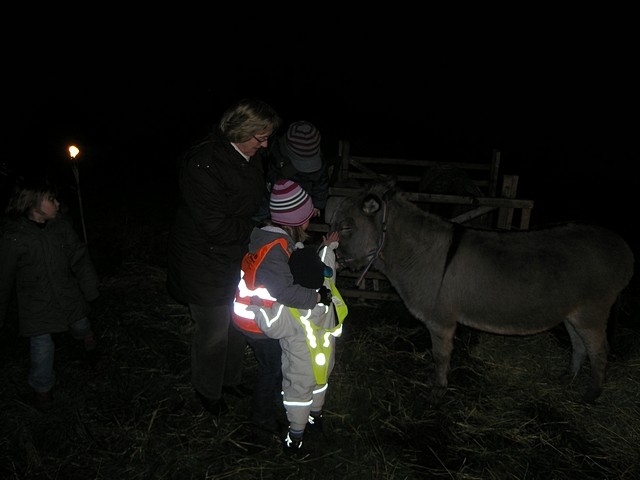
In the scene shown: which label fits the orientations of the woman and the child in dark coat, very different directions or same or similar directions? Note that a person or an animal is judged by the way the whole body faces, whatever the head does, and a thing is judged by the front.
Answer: same or similar directions

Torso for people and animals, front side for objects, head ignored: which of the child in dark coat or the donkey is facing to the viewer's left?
the donkey

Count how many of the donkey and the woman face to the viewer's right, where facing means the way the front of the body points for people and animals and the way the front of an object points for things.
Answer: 1

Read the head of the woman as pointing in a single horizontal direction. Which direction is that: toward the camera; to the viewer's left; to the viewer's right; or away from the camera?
to the viewer's right

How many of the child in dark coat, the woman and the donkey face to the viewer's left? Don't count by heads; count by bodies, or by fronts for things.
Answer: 1

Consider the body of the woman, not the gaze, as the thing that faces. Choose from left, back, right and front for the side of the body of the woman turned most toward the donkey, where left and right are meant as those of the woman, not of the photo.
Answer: front

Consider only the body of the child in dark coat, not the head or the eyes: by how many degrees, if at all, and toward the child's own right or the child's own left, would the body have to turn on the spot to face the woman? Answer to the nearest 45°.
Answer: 0° — they already face them

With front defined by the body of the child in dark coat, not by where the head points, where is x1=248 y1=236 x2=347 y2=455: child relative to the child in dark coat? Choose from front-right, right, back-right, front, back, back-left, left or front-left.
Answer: front

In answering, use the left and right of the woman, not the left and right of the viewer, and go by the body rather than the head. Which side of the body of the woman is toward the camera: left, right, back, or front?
right

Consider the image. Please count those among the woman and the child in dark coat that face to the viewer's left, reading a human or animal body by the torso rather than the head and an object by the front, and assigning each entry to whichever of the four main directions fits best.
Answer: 0

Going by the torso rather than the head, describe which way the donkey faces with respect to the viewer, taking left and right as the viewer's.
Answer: facing to the left of the viewer

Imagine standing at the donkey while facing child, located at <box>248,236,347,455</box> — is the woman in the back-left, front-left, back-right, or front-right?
front-right
